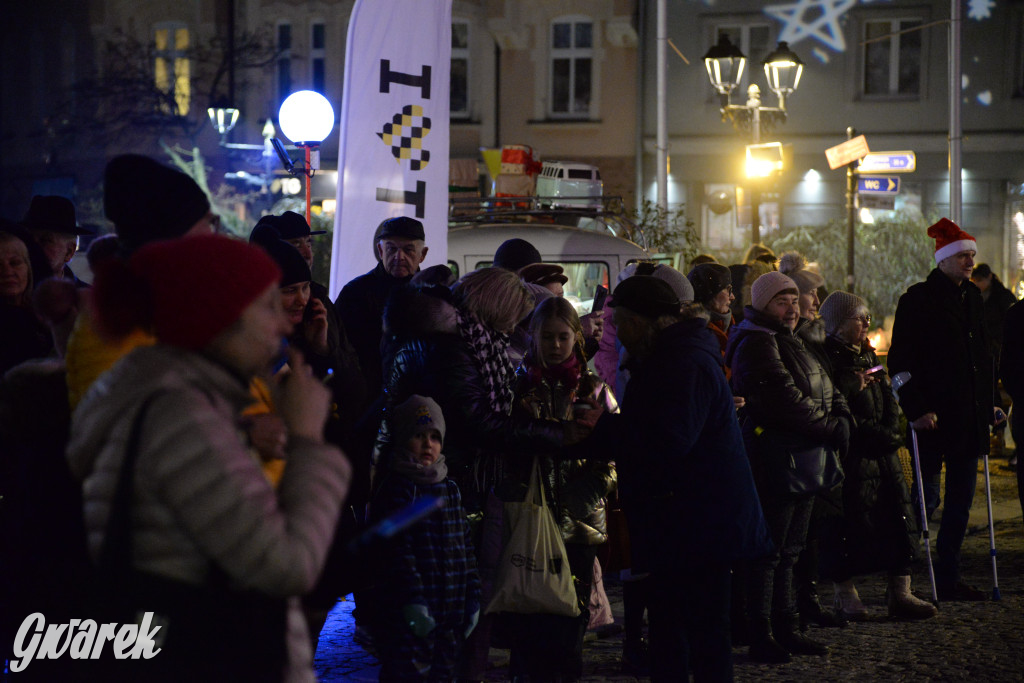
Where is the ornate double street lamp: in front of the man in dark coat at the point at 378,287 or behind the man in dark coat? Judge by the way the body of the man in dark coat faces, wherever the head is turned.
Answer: behind

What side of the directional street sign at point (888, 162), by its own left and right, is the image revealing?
front

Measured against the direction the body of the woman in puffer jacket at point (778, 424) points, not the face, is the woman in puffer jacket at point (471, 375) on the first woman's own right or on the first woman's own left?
on the first woman's own right

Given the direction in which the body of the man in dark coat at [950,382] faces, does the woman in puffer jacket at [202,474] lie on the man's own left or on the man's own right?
on the man's own right

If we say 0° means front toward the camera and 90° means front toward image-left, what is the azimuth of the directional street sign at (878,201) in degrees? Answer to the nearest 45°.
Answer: approximately 0°

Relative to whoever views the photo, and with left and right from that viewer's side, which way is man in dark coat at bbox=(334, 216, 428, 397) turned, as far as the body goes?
facing the viewer

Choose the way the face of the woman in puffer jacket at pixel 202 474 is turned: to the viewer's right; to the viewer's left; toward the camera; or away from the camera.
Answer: to the viewer's right
